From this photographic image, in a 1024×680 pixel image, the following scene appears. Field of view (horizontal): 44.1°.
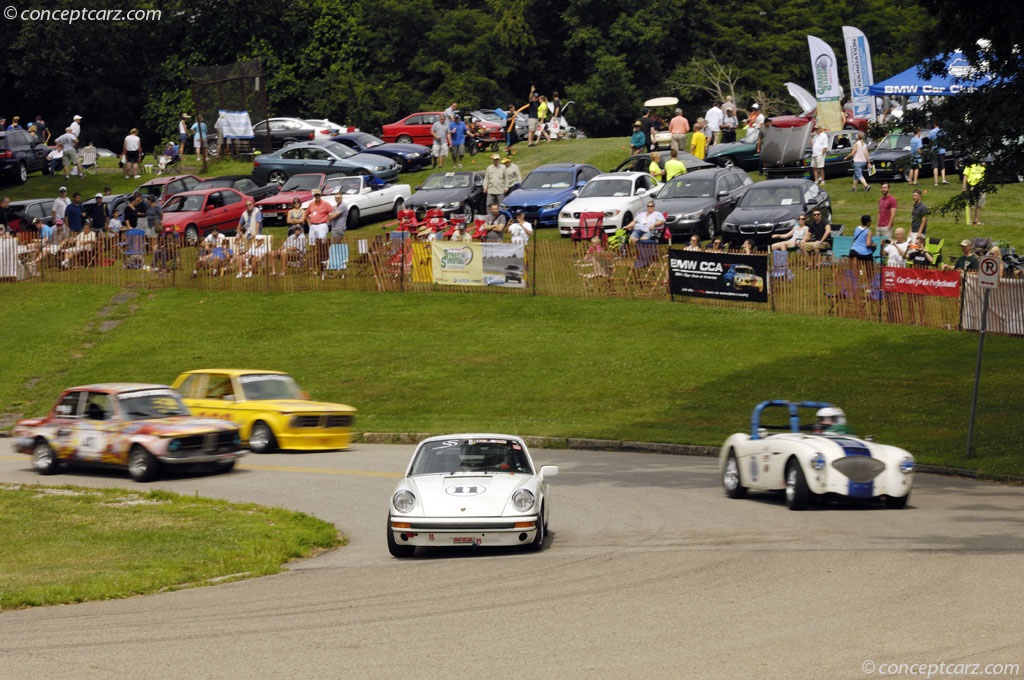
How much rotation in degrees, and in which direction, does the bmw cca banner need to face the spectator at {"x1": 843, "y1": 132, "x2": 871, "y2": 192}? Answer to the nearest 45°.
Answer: approximately 135° to its left

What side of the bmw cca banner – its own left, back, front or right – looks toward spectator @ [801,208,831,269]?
left

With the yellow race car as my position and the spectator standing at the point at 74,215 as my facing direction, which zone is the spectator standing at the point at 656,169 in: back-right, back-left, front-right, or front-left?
front-right

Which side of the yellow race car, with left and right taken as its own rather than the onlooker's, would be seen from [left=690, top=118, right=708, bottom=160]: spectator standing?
left

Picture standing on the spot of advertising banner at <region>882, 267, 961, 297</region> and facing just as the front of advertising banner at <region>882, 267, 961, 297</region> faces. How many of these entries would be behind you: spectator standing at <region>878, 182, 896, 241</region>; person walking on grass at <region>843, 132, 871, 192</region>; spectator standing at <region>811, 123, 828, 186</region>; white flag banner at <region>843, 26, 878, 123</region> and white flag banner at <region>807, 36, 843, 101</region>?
5

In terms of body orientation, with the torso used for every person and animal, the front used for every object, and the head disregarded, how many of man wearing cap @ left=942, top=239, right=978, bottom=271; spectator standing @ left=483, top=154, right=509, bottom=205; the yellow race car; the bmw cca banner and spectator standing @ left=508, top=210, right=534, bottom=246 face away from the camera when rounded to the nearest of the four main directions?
0

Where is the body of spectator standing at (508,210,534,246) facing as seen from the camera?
toward the camera

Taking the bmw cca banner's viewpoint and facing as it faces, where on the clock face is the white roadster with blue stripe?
The white roadster with blue stripe is roughly at 12 o'clock from the bmw cca banner.

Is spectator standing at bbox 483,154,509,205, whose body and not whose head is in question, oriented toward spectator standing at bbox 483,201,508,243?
yes

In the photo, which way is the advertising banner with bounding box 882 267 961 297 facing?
toward the camera

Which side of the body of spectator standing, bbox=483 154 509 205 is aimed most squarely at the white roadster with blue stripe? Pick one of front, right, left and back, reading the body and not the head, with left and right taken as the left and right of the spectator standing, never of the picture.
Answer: front

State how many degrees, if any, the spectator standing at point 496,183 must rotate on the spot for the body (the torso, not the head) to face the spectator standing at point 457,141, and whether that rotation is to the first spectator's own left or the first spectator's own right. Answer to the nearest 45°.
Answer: approximately 180°

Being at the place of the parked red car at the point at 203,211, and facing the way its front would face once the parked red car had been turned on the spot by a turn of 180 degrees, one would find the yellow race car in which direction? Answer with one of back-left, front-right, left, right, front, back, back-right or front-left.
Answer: back-right

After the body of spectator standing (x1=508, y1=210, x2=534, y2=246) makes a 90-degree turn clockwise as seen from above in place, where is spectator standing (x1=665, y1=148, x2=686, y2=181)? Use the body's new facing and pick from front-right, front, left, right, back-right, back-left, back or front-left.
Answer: back-right

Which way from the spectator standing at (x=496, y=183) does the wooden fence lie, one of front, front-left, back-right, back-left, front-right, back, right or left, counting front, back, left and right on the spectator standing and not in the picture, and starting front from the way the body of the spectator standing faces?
front
